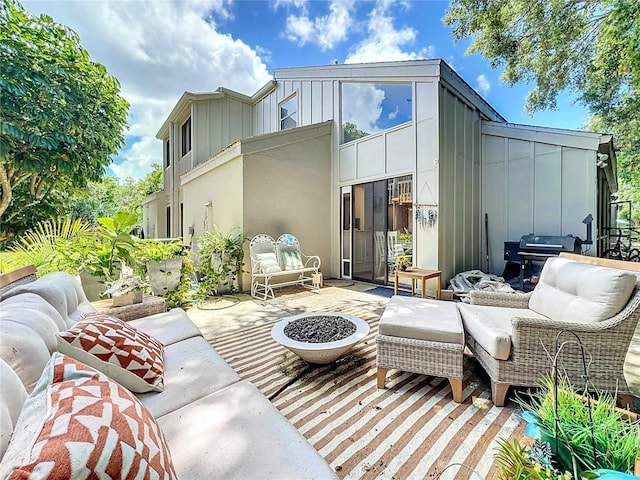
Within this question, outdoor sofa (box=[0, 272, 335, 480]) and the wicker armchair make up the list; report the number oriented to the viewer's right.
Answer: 1

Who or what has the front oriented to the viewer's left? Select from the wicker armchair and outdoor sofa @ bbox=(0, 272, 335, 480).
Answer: the wicker armchair

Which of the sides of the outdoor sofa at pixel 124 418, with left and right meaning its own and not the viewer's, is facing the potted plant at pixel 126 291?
left

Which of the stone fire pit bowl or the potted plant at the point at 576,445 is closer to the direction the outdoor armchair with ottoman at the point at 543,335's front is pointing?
the stone fire pit bowl

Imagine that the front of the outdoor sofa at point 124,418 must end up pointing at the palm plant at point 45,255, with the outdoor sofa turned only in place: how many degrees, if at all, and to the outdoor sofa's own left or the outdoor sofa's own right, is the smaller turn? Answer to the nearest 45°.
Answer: approximately 90° to the outdoor sofa's own left

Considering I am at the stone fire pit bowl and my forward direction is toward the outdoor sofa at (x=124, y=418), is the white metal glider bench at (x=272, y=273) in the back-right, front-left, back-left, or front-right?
back-right

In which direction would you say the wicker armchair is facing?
to the viewer's left

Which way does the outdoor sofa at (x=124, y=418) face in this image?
to the viewer's right

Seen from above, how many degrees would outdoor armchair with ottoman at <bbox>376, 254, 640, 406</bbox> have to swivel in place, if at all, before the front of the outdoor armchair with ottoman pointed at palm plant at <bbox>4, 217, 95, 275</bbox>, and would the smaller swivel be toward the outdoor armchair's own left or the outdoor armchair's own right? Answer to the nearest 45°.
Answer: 0° — it already faces it

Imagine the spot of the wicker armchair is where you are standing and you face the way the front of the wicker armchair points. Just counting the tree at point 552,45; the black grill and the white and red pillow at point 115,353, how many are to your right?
2

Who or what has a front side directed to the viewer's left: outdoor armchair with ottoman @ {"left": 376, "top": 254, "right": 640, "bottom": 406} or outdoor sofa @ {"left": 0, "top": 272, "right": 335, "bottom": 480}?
outdoor armchair with ottoman @ {"left": 376, "top": 254, "right": 640, "bottom": 406}
